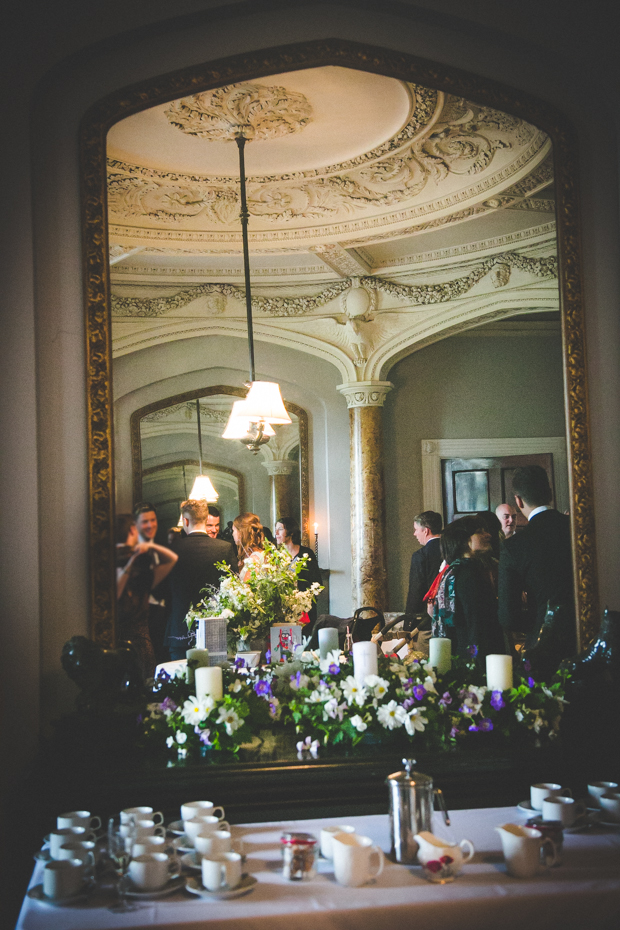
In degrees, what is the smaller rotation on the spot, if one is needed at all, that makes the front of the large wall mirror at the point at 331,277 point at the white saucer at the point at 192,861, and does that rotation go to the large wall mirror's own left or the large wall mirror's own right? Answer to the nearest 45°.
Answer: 0° — it already faces it

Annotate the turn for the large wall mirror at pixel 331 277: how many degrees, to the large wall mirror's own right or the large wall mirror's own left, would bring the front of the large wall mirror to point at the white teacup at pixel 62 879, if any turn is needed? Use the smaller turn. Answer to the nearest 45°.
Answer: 0° — it already faces it

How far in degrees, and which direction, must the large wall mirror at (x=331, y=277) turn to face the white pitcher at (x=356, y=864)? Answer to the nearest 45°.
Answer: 0° — it already faces it

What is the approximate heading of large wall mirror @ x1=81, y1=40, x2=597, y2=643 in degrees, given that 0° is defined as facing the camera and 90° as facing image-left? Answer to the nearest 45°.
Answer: approximately 0°

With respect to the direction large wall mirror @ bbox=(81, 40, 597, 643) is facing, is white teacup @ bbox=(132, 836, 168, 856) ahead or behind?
ahead
